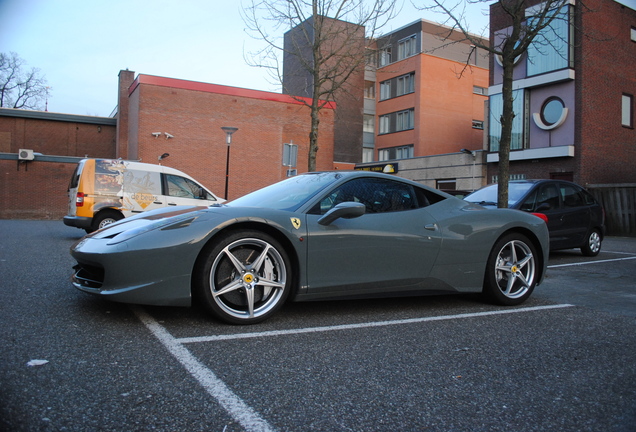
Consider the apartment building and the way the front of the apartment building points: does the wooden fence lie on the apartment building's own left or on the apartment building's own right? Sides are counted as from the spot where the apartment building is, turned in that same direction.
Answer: on the apartment building's own left

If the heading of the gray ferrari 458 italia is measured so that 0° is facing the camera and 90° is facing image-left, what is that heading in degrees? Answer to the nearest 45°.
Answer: approximately 45°

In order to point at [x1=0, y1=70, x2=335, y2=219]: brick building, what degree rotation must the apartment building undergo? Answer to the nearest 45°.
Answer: approximately 45° to its right

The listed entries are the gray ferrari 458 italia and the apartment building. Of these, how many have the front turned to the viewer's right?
0

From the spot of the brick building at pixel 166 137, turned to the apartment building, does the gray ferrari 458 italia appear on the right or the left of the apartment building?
right

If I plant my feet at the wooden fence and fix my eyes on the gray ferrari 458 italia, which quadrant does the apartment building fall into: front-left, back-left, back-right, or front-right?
back-right

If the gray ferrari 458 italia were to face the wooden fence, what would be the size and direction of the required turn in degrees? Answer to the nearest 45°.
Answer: approximately 180°

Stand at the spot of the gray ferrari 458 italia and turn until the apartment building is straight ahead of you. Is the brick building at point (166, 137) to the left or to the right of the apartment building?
left
